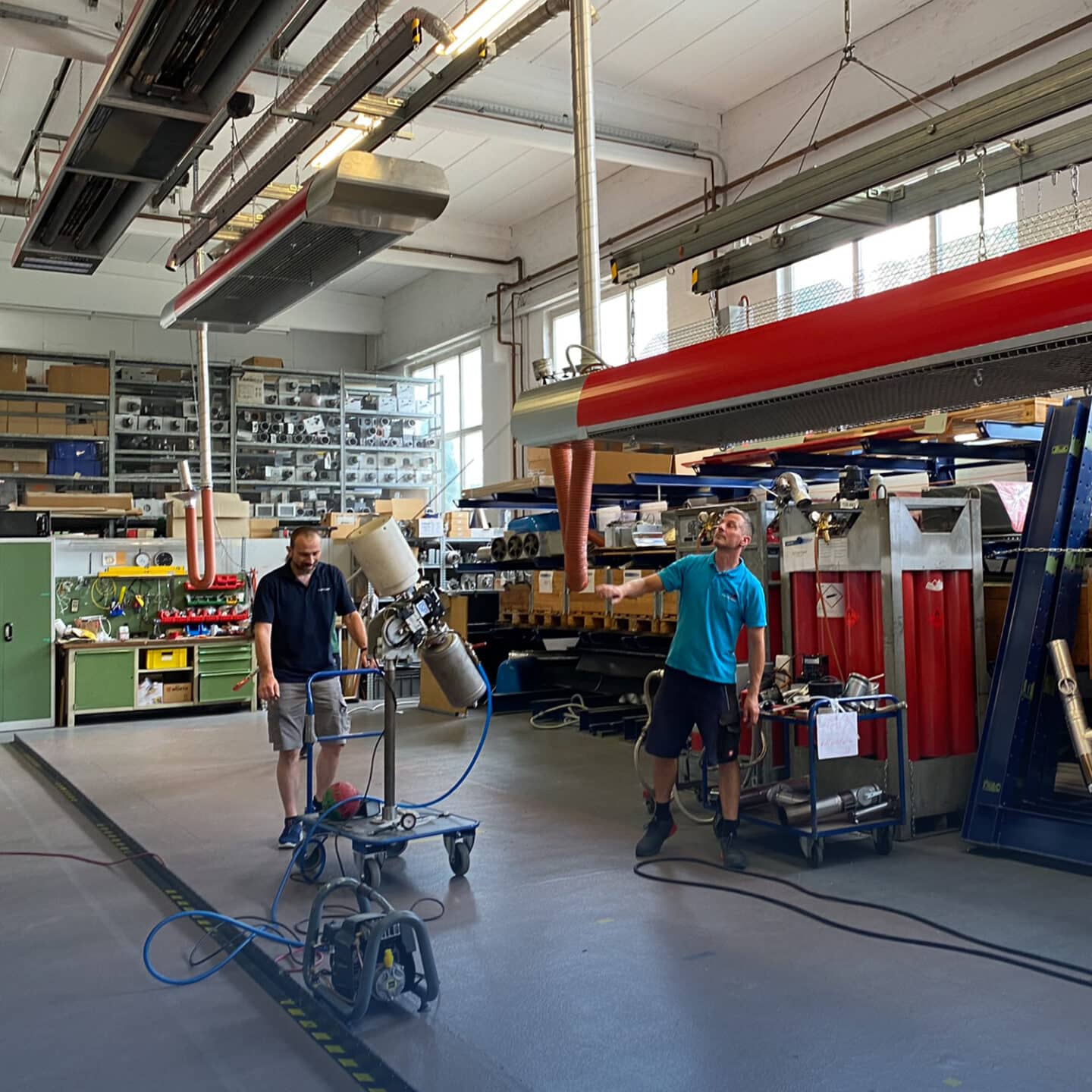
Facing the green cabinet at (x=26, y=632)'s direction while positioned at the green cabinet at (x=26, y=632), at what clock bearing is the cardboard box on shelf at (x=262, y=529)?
The cardboard box on shelf is roughly at 8 o'clock from the green cabinet.

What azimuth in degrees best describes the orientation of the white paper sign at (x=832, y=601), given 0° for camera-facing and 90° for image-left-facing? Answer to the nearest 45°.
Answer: approximately 0°

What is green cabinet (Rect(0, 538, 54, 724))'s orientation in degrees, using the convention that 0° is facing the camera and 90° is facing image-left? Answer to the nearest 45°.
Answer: approximately 0°

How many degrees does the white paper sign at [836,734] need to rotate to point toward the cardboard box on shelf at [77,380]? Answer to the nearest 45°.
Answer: approximately 135° to its right

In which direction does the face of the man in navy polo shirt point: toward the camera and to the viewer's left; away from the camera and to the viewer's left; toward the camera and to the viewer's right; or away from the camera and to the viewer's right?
toward the camera and to the viewer's right
